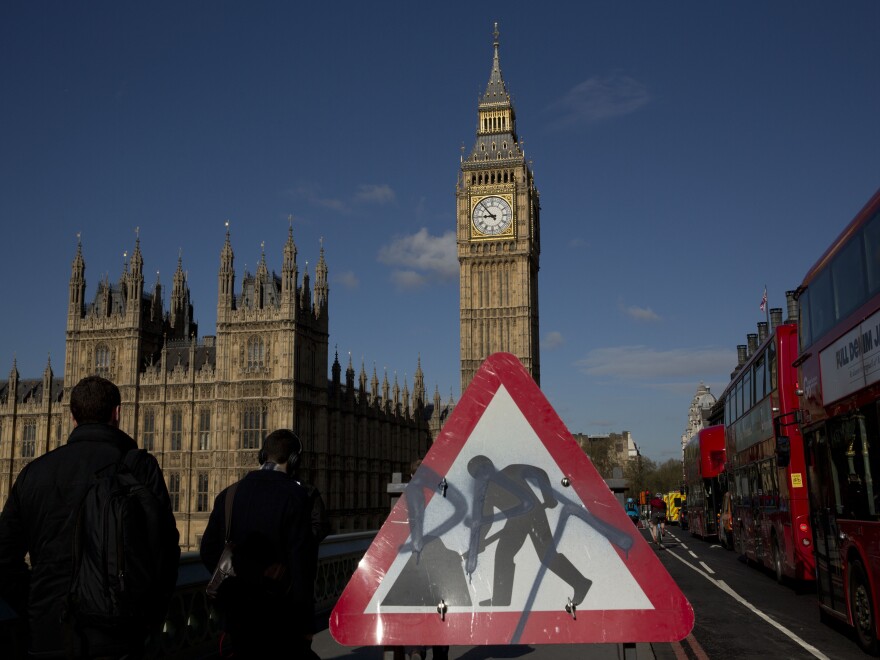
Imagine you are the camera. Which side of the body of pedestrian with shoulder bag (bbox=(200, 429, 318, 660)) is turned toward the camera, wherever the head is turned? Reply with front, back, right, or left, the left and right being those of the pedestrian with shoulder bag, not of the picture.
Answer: back

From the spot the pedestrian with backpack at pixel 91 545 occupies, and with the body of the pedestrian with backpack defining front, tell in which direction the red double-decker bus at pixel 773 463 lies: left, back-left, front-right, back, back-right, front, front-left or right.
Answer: front-right

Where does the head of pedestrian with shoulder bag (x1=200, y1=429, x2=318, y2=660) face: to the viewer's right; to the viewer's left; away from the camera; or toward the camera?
away from the camera

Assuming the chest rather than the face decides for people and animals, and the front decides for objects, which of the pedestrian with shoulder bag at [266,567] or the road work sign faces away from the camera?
the pedestrian with shoulder bag

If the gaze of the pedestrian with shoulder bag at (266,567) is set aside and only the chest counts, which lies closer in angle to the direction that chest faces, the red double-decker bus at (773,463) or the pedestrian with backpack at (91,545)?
the red double-decker bus

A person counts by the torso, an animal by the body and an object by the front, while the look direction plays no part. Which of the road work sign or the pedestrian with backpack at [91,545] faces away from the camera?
the pedestrian with backpack

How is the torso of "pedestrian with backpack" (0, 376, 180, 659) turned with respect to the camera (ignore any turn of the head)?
away from the camera

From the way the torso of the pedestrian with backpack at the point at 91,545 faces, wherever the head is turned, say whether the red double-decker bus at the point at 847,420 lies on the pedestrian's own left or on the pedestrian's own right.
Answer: on the pedestrian's own right
